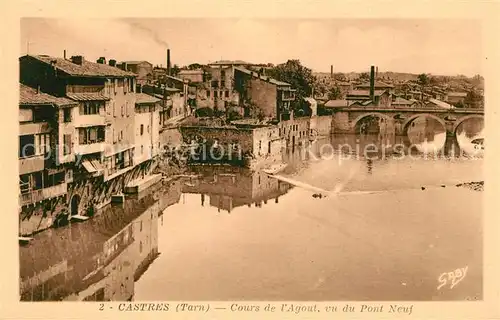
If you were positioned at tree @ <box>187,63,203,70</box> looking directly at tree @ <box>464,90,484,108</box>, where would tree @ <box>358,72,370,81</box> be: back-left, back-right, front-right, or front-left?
front-left

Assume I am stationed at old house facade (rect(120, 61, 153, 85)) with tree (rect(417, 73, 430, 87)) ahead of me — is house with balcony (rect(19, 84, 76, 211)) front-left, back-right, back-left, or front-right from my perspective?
back-right

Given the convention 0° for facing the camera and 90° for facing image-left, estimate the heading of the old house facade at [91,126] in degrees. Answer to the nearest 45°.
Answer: approximately 315°
